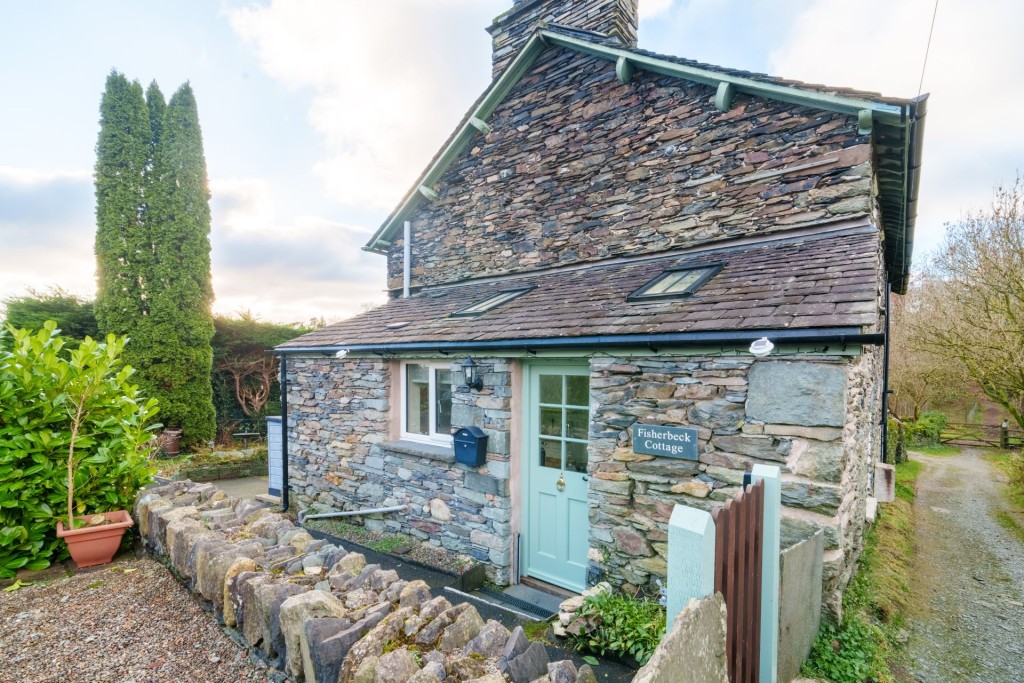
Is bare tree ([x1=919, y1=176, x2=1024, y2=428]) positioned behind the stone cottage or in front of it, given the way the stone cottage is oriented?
behind

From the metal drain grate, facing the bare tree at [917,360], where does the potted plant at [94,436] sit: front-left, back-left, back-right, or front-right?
back-left

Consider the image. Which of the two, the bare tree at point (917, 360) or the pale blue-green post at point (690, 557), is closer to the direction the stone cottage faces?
the pale blue-green post

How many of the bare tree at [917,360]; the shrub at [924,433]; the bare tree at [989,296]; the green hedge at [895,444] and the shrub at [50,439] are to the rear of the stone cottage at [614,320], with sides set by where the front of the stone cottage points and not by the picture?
4

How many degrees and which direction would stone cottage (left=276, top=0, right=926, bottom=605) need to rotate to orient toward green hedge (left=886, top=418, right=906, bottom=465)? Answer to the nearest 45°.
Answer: approximately 180°

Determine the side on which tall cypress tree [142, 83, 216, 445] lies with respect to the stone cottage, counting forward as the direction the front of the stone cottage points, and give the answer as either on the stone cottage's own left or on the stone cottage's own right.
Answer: on the stone cottage's own right

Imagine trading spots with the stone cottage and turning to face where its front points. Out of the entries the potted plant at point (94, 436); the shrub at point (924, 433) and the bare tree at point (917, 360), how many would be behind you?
2

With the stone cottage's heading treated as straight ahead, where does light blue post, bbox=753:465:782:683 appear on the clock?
The light blue post is roughly at 10 o'clock from the stone cottage.

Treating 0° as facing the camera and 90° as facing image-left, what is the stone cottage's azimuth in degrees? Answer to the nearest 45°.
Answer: approximately 45°

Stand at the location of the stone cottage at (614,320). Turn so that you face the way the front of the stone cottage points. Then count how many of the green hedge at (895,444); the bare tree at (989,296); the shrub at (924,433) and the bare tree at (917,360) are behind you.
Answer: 4

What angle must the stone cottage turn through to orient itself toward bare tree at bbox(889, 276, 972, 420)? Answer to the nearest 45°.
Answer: approximately 180°

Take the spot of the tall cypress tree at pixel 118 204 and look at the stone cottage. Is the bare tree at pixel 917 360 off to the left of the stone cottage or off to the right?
left
